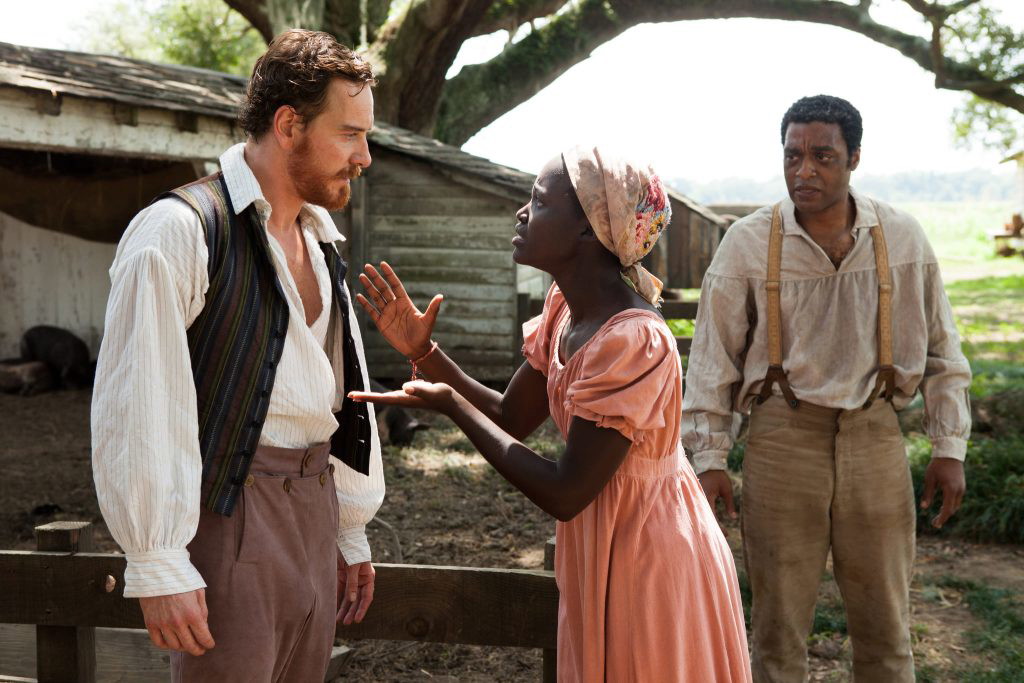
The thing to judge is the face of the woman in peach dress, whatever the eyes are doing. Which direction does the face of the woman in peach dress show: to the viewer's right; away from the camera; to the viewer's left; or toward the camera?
to the viewer's left

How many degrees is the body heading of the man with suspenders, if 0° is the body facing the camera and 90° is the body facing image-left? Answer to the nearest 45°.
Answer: approximately 0°

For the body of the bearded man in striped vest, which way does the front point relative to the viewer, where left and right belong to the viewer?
facing the viewer and to the right of the viewer

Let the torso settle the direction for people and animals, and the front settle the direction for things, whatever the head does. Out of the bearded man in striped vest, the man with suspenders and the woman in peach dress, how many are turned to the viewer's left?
1

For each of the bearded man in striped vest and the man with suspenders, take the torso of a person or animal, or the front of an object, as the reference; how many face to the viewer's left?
0

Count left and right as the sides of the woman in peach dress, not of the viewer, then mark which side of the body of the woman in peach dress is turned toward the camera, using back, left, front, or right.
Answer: left

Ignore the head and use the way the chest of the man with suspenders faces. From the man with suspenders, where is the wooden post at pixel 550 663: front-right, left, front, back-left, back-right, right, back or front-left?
front-right

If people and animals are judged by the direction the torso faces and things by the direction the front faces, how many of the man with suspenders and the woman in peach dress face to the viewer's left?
1

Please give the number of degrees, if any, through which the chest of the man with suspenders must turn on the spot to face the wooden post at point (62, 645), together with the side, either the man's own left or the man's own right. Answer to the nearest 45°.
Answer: approximately 45° to the man's own right

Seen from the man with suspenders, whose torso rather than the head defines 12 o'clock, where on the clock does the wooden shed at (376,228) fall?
The wooden shed is roughly at 5 o'clock from the man with suspenders.

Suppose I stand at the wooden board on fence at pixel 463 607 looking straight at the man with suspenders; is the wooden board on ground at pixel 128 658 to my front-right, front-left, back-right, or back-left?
back-left

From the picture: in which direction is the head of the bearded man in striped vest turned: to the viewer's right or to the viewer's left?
to the viewer's right

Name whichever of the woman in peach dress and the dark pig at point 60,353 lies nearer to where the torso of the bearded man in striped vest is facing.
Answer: the woman in peach dress
